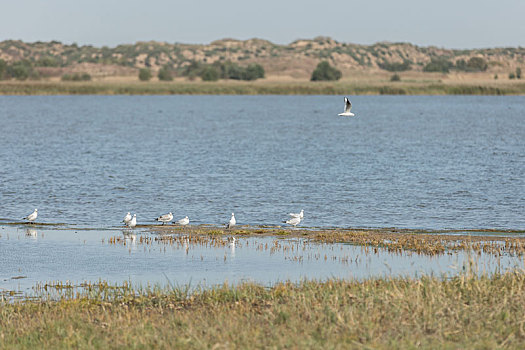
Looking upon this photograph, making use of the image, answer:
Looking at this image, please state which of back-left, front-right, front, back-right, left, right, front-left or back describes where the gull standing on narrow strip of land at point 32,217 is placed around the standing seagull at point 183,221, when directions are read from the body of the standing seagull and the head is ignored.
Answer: back

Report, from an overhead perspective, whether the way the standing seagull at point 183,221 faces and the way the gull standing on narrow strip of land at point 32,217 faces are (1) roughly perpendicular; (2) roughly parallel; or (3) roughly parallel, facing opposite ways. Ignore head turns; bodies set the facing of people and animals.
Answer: roughly parallel

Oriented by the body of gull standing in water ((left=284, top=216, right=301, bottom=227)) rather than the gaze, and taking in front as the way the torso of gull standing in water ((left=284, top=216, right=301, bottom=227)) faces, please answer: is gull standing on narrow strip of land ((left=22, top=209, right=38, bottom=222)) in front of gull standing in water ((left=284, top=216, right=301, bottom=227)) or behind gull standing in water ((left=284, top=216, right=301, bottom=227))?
behind

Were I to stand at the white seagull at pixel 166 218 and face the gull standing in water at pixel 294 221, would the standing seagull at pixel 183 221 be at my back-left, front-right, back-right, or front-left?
front-right

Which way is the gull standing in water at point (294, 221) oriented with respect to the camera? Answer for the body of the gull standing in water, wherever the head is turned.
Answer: to the viewer's right

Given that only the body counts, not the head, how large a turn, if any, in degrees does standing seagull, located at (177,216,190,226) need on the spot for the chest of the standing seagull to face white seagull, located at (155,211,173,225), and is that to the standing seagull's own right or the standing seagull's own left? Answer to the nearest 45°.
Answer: approximately 135° to the standing seagull's own left

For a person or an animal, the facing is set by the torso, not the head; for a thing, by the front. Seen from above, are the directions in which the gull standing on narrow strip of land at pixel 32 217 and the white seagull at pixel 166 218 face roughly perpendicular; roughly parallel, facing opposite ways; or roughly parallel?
roughly parallel
